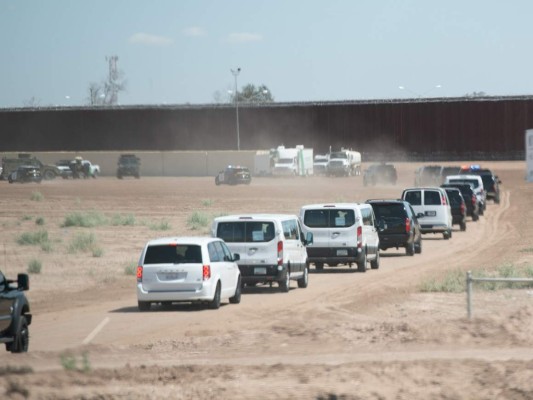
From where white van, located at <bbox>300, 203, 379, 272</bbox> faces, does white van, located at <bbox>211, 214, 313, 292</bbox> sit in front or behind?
behind

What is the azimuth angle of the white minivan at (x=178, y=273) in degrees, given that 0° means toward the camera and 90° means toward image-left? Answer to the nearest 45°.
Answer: approximately 225°

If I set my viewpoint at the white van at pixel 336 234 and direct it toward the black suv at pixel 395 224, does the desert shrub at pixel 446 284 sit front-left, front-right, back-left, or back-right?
back-right

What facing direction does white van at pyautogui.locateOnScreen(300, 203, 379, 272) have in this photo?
away from the camera

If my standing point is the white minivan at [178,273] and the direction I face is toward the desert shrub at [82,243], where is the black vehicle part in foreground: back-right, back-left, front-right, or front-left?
back-left

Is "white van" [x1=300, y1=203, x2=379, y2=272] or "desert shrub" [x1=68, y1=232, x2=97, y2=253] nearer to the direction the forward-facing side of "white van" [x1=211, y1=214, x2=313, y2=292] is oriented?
the white van

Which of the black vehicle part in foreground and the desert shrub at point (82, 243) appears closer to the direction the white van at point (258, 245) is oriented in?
the desert shrub

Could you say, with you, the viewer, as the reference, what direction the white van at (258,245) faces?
facing away from the viewer and to the right of the viewer
